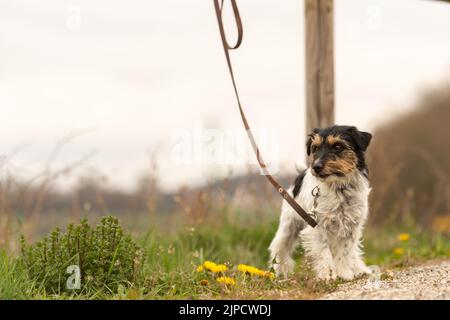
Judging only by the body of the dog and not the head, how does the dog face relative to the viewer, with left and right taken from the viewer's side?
facing the viewer and to the right of the viewer

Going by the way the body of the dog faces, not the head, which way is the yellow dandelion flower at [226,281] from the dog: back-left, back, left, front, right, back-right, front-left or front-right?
right

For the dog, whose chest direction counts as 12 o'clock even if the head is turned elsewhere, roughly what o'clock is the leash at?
The leash is roughly at 4 o'clock from the dog.

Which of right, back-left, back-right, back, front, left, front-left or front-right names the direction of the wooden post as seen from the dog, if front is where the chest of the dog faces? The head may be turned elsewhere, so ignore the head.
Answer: back-left

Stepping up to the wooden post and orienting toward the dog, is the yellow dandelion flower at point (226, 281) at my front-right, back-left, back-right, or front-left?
front-right

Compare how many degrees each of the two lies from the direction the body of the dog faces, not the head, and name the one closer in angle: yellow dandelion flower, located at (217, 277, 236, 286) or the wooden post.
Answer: the yellow dandelion flower
